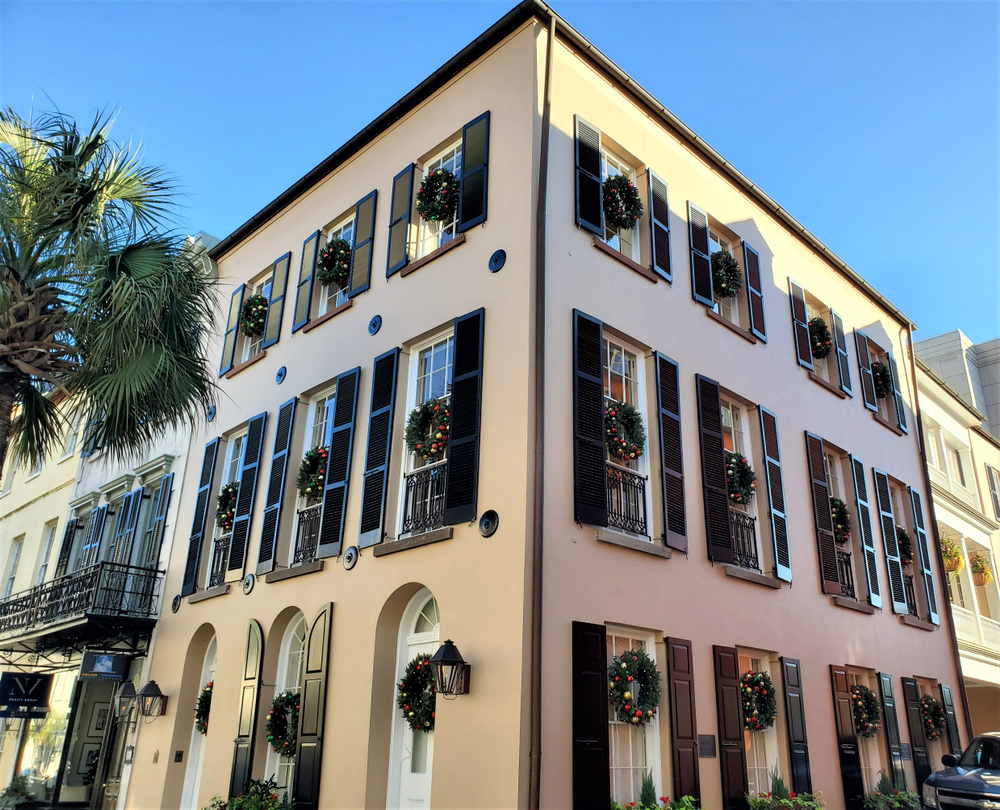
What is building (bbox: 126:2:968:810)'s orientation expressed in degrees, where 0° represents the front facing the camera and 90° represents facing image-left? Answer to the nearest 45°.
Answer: approximately 45°

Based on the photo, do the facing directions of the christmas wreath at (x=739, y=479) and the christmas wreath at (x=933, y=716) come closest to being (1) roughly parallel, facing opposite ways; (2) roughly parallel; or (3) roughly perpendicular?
roughly parallel

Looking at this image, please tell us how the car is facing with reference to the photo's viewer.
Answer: facing the viewer and to the left of the viewer

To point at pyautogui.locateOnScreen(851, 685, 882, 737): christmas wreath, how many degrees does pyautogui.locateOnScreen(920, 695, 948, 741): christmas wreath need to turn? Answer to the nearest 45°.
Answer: approximately 45° to its right

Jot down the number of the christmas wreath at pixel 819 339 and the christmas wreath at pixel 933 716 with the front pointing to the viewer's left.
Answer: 0

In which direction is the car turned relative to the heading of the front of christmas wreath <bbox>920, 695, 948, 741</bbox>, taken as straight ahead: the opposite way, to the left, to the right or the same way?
to the right

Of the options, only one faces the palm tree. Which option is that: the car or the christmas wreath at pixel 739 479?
the car

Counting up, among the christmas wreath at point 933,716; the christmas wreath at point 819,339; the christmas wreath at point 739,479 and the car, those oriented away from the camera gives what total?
0

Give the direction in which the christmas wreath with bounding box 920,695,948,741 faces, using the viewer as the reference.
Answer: facing the viewer and to the right of the viewer
